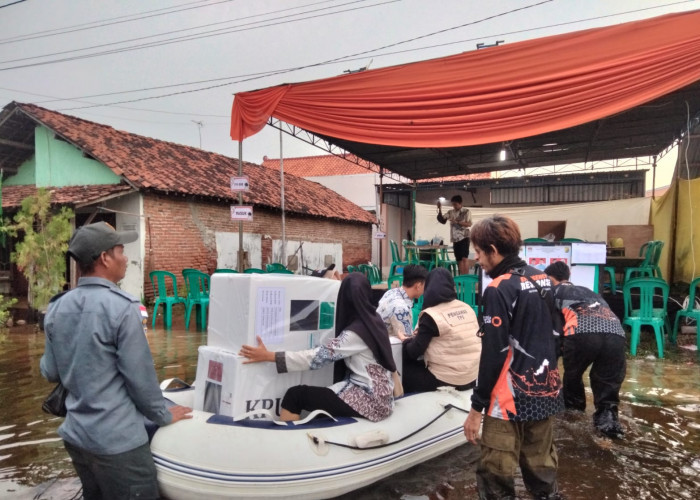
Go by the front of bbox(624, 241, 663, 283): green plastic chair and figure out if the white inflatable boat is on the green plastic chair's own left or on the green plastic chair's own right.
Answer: on the green plastic chair's own left

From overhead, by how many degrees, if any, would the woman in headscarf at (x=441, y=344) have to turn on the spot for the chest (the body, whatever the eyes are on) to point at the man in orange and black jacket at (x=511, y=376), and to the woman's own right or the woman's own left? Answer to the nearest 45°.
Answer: approximately 135° to the woman's own left

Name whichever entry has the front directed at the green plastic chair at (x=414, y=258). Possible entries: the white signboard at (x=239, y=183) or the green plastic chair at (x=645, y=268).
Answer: the green plastic chair at (x=645, y=268)

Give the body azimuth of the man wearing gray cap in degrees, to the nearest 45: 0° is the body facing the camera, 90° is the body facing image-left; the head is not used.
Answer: approximately 225°

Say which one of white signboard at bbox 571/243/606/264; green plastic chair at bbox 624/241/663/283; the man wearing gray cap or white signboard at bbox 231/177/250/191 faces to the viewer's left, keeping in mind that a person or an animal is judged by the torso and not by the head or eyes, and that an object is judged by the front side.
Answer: the green plastic chair

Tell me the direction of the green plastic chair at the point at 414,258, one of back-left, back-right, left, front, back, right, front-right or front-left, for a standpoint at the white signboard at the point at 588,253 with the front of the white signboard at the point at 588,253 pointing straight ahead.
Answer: back-right

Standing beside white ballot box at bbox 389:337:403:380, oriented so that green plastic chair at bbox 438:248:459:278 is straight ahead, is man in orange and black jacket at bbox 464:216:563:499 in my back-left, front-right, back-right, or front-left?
back-right

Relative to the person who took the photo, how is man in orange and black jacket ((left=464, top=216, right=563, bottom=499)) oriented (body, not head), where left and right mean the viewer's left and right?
facing away from the viewer and to the left of the viewer

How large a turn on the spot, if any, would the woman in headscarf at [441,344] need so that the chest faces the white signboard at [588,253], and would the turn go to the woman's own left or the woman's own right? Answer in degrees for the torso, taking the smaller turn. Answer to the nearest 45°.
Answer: approximately 90° to the woman's own right

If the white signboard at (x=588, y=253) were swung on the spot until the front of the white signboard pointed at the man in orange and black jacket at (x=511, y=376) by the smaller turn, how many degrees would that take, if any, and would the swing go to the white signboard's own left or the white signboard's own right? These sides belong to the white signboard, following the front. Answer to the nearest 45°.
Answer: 0° — it already faces them

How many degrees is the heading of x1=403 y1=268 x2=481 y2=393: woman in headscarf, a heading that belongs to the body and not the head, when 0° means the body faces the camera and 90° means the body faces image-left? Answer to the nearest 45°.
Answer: approximately 135°

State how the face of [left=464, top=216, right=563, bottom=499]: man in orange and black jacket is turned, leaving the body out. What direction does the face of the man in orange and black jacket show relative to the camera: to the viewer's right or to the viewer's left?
to the viewer's left

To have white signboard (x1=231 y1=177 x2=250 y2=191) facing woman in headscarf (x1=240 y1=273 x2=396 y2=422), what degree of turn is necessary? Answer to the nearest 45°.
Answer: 0° — it already faces them
